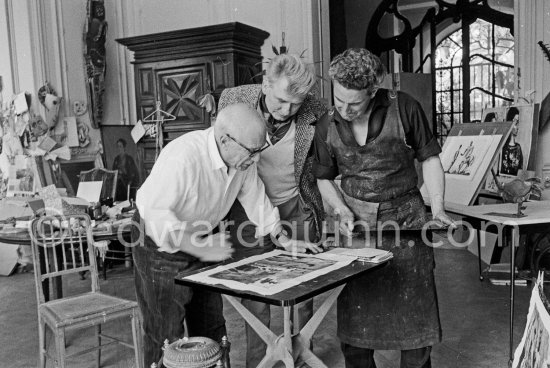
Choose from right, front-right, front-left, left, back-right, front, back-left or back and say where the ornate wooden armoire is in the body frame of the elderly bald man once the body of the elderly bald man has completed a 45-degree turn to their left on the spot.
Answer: left

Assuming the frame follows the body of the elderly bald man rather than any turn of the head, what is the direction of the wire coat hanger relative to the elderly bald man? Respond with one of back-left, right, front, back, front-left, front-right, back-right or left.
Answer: back-left

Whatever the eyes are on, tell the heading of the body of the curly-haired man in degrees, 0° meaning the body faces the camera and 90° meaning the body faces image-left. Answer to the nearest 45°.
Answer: approximately 45°

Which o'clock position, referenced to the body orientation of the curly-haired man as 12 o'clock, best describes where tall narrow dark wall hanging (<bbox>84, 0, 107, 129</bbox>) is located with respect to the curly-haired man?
The tall narrow dark wall hanging is roughly at 3 o'clock from the curly-haired man.

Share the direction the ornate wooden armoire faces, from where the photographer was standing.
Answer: facing the viewer and to the left of the viewer

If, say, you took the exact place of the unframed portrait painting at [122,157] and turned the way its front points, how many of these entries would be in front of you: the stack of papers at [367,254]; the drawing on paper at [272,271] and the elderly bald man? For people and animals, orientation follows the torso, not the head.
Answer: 3

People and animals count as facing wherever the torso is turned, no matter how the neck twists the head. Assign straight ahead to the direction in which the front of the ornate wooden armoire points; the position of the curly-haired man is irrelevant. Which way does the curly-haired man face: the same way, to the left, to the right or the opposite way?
the same way

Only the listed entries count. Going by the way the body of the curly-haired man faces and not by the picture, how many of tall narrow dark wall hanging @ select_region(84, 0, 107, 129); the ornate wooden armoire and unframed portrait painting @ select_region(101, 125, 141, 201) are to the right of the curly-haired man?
3

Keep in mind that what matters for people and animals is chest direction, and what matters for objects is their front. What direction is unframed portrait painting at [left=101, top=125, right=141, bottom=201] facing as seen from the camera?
toward the camera

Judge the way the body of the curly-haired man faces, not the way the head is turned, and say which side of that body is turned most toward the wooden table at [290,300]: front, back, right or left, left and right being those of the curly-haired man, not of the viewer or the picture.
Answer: front

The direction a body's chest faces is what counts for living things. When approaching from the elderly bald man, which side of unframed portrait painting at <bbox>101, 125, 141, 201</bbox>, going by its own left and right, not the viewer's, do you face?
front

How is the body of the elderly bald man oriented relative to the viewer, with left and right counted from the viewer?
facing the viewer and to the right of the viewer

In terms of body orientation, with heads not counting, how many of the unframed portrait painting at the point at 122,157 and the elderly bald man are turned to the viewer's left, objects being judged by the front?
0

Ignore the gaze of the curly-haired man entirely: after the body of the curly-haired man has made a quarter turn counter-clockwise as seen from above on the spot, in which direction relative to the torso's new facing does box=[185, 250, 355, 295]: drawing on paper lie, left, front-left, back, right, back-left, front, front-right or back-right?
right

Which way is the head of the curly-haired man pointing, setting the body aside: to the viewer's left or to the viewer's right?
to the viewer's left

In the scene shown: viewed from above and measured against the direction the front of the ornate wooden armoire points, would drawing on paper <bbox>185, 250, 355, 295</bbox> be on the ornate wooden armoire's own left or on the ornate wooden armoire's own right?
on the ornate wooden armoire's own left

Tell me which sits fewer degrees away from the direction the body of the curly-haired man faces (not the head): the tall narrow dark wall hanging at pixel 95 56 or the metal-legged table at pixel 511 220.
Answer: the tall narrow dark wall hanging
